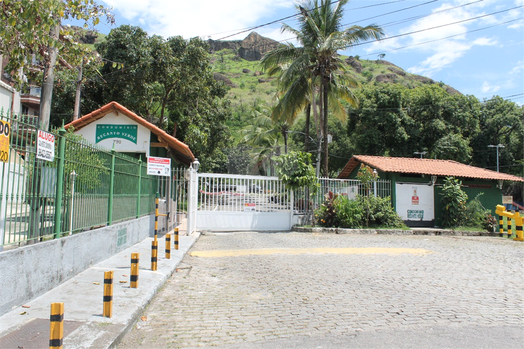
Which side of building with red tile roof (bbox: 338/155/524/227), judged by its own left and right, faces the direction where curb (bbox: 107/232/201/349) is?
front

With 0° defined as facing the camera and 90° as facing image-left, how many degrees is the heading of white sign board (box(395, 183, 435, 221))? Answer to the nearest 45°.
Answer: approximately 0°

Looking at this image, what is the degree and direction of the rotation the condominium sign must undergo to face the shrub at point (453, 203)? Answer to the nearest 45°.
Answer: approximately 90° to its left

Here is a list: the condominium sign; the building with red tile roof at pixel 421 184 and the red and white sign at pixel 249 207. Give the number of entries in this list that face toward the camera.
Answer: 3

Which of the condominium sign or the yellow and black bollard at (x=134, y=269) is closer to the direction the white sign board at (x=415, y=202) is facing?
the yellow and black bollard

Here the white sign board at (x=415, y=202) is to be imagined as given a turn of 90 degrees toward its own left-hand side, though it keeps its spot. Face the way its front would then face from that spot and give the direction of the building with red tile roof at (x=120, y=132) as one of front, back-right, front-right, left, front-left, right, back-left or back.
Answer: back-right

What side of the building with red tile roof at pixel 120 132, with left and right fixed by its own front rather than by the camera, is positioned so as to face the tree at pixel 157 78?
back

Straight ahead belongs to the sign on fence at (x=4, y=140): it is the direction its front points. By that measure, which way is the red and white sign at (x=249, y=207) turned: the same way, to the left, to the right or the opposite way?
to the right

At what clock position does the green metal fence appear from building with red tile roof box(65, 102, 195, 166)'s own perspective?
The green metal fence is roughly at 12 o'clock from the building with red tile roof.

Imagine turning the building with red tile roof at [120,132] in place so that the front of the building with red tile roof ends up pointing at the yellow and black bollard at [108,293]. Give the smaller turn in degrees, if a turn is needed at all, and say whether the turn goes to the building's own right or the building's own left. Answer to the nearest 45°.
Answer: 0° — it already faces it

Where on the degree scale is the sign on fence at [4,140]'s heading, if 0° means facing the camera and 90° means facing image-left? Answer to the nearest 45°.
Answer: approximately 315°
